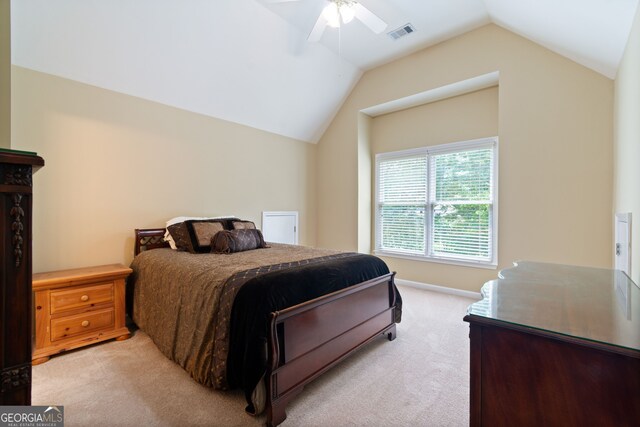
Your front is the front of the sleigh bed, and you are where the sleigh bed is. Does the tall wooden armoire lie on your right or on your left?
on your right

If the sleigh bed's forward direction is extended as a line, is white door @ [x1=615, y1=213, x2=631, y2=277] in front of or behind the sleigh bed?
in front

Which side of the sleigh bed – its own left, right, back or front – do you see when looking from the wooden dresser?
front

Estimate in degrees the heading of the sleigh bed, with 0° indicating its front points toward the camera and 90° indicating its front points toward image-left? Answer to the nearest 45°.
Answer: approximately 315°

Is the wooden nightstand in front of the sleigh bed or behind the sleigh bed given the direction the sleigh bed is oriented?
behind

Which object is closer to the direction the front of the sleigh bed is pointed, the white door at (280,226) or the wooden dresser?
the wooden dresser
